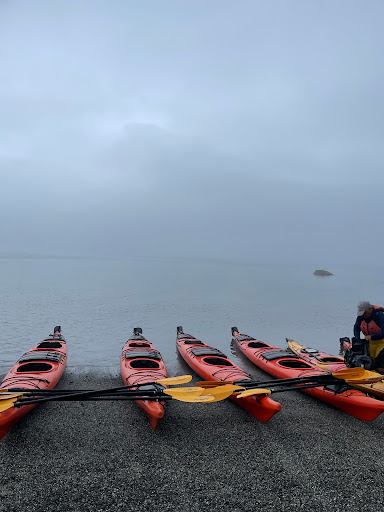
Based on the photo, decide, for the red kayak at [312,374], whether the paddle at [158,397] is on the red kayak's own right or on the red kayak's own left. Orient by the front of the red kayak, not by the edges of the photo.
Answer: on the red kayak's own right

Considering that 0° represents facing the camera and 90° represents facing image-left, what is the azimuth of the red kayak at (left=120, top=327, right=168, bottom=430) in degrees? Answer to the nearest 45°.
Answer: approximately 0°

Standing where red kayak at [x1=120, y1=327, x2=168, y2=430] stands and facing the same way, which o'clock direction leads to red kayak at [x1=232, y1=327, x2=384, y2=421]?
red kayak at [x1=232, y1=327, x2=384, y2=421] is roughly at 9 o'clock from red kayak at [x1=120, y1=327, x2=168, y2=430].

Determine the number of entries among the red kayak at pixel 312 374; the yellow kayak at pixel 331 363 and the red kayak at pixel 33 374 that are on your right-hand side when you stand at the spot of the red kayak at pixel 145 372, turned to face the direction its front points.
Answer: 1

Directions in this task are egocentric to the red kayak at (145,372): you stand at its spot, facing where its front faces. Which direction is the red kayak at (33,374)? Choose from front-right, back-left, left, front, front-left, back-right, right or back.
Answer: right

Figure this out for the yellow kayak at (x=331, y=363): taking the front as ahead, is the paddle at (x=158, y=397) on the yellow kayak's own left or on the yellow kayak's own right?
on the yellow kayak's own right

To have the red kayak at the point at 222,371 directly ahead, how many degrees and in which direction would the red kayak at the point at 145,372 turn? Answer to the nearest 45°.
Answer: approximately 90° to its left

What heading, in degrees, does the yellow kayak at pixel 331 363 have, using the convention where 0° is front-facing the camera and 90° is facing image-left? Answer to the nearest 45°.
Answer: approximately 315°

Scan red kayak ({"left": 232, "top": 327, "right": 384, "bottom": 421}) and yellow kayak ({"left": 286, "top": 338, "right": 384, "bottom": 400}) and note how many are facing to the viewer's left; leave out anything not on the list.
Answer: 0
